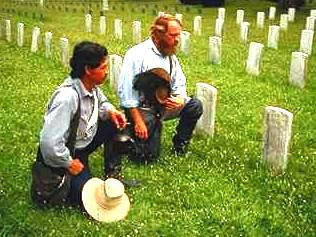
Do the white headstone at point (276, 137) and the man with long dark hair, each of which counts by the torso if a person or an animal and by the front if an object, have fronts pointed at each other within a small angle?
no

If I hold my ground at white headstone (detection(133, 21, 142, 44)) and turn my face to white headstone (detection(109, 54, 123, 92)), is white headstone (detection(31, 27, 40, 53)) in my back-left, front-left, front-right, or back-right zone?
front-right

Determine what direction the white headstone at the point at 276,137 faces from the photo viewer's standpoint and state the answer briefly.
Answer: facing the viewer

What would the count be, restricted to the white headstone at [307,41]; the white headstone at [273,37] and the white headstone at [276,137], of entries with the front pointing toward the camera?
3

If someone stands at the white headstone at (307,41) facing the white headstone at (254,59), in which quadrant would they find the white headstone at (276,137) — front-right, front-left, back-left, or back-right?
front-left

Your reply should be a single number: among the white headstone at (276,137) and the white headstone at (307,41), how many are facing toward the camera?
2

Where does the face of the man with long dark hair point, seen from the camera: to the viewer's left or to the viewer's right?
to the viewer's right

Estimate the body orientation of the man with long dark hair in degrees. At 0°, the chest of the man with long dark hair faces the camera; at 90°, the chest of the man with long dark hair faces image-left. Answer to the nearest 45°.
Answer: approximately 315°

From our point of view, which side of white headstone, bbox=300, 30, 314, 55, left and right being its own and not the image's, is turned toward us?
front

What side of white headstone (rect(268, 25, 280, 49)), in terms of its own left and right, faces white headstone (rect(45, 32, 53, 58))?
right

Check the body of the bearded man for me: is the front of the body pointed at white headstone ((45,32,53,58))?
no

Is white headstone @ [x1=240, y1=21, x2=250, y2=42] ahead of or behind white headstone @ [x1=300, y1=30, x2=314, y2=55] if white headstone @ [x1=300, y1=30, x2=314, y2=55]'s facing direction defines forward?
behind

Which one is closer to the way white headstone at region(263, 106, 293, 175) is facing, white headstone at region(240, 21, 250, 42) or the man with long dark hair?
the man with long dark hair

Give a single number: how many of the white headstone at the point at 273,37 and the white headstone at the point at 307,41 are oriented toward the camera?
2

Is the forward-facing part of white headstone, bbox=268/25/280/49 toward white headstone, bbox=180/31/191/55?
no

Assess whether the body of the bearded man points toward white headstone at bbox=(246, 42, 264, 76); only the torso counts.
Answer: no

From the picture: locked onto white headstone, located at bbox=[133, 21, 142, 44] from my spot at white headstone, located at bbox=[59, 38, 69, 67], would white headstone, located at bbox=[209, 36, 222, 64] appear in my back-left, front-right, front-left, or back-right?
front-right

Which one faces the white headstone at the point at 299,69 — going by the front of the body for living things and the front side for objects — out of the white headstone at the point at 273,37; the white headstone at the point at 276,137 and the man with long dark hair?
the white headstone at the point at 273,37

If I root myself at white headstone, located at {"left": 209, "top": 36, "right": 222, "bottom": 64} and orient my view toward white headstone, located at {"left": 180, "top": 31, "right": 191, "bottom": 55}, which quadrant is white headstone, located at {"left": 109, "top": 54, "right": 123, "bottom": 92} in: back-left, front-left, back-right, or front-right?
back-left
